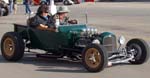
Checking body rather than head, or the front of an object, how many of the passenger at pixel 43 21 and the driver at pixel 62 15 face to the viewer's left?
0

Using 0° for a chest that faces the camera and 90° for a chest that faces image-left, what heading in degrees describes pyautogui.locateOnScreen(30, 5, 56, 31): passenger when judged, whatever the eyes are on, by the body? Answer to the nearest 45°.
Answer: approximately 315°

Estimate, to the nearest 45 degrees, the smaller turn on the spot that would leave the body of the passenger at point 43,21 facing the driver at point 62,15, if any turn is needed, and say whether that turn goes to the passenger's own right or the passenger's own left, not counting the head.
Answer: approximately 45° to the passenger's own left

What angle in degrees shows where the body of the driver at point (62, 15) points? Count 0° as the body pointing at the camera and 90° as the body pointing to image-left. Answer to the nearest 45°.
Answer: approximately 315°
